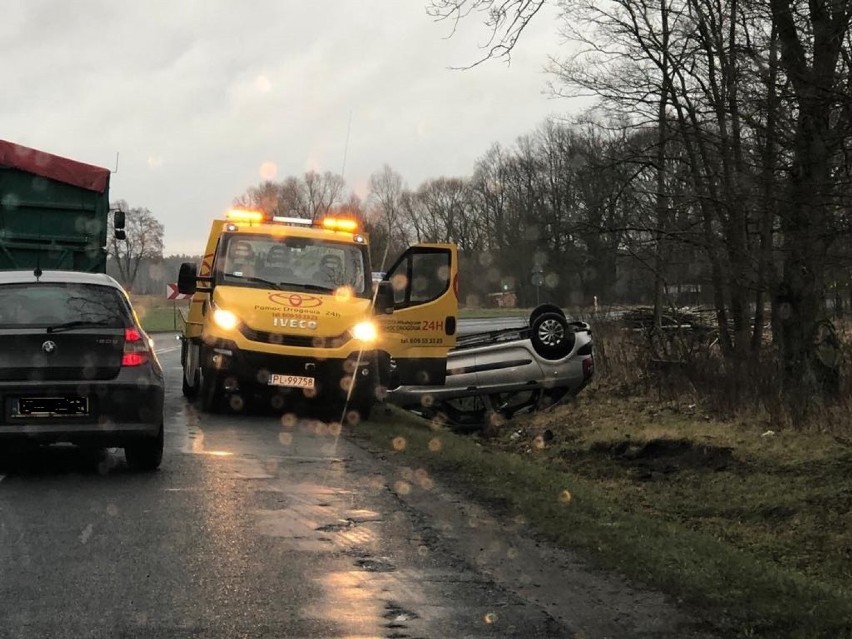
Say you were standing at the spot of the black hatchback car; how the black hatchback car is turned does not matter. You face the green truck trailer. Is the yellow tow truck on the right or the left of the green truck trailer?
right

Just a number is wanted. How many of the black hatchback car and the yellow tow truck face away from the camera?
1

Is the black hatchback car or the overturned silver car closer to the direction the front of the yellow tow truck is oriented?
the black hatchback car

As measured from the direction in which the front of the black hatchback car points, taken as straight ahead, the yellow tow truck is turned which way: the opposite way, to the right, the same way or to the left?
the opposite way

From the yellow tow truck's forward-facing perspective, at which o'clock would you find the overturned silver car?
The overturned silver car is roughly at 8 o'clock from the yellow tow truck.

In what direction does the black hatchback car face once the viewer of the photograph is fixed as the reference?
facing away from the viewer

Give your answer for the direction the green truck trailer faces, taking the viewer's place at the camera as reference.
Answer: facing away from the viewer and to the right of the viewer

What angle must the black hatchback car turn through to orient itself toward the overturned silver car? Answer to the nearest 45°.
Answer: approximately 45° to its right

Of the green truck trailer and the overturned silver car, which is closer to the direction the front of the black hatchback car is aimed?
the green truck trailer

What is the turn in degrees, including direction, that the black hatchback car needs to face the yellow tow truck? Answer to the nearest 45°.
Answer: approximately 45° to its right

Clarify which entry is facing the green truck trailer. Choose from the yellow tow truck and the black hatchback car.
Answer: the black hatchback car
